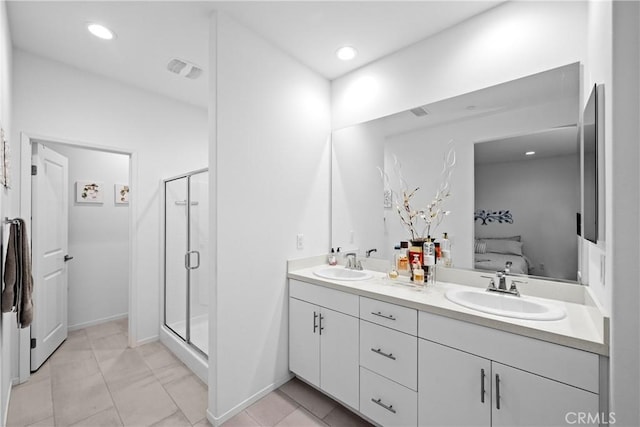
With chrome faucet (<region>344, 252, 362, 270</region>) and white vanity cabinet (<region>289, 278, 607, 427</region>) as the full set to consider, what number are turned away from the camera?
0

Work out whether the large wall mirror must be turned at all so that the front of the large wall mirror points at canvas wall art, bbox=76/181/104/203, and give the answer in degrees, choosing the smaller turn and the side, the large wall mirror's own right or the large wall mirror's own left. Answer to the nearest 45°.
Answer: approximately 45° to the large wall mirror's own right

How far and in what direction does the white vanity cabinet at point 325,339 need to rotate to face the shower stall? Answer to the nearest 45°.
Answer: approximately 90° to its right

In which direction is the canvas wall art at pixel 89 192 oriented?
toward the camera

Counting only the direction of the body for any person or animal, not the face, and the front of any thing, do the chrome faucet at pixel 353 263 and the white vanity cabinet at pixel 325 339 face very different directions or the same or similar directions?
same or similar directions

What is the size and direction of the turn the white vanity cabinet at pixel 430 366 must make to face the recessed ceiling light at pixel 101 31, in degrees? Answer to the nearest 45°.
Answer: approximately 45° to its right

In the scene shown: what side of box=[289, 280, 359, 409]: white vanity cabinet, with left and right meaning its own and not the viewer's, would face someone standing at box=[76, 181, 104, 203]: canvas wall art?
right

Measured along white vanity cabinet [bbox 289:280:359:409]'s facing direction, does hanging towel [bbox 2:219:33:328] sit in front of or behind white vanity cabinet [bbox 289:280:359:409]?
in front

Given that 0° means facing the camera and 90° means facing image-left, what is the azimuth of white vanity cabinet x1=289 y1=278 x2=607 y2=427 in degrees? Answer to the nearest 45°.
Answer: approximately 45°

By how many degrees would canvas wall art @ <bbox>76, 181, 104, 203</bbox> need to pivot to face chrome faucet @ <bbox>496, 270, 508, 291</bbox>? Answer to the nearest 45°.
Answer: approximately 45° to its left

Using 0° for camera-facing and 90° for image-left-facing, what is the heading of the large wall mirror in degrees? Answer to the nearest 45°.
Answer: approximately 45°

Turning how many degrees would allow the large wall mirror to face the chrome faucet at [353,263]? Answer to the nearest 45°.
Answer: approximately 45° to its right
